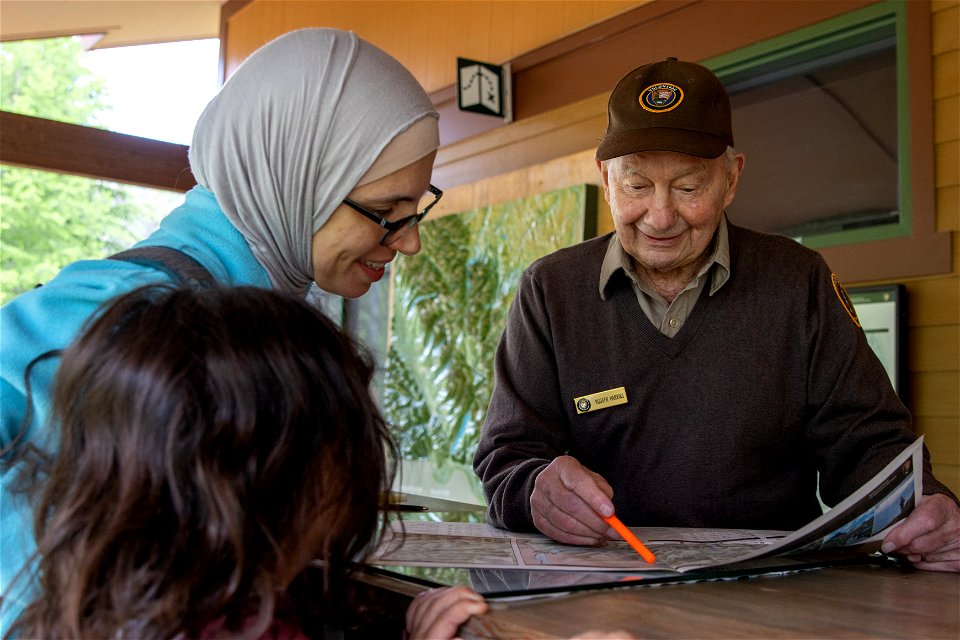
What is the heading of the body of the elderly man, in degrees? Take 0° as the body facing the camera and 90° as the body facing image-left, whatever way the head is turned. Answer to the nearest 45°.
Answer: approximately 0°

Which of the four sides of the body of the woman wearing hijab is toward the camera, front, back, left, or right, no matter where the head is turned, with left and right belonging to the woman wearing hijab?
right

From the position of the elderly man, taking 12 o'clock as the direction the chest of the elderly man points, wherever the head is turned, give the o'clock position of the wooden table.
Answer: The wooden table is roughly at 12 o'clock from the elderly man.

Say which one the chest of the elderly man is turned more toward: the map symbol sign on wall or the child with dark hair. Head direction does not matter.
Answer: the child with dark hair

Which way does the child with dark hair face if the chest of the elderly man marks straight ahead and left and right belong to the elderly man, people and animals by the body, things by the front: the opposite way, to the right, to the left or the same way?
the opposite way

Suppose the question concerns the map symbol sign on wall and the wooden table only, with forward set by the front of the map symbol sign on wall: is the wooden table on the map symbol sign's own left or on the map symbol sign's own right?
on the map symbol sign's own left

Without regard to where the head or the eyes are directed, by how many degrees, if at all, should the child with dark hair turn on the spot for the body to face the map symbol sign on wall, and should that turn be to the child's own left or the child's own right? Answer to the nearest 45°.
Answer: approximately 45° to the child's own left

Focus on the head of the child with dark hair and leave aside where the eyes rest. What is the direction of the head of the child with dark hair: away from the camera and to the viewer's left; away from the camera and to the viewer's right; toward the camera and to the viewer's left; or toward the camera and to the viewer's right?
away from the camera and to the viewer's right

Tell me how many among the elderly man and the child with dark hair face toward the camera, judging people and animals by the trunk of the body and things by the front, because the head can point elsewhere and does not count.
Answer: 1
